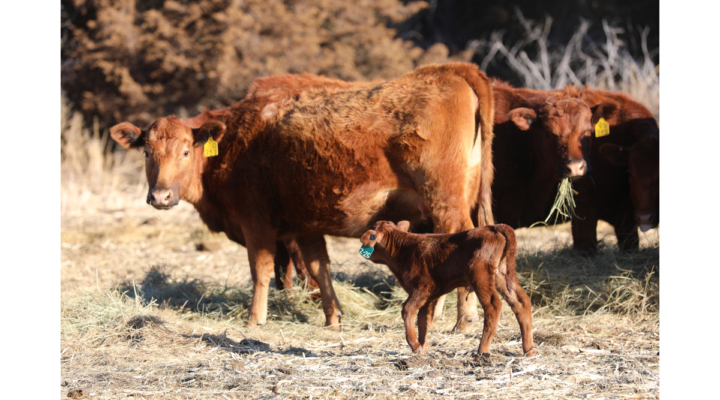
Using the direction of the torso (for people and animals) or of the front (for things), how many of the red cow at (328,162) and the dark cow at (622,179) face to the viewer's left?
1

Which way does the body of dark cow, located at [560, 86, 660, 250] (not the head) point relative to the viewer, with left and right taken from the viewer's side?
facing the viewer and to the right of the viewer

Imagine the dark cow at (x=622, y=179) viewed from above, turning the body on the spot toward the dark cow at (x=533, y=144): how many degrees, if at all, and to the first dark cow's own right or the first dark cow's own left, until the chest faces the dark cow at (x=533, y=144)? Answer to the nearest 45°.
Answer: approximately 90° to the first dark cow's own right

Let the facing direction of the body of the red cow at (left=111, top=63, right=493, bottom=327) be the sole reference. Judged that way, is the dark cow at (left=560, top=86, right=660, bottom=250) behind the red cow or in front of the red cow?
behind

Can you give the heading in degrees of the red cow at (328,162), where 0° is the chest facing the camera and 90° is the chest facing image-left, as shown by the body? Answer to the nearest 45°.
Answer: approximately 90°

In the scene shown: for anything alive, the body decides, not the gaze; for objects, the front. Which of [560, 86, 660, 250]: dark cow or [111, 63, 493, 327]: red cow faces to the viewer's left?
the red cow

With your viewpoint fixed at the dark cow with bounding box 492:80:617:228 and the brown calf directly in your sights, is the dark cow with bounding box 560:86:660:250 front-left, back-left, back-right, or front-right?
back-left

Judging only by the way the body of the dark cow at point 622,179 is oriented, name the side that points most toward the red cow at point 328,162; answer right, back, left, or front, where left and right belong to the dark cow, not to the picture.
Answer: right
